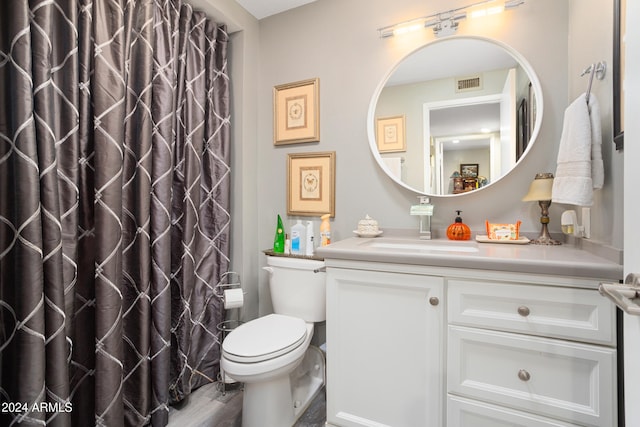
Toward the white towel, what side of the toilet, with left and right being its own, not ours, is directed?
left

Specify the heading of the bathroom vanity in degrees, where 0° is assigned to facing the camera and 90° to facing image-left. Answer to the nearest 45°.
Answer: approximately 0°

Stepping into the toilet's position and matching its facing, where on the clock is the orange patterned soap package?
The orange patterned soap package is roughly at 8 o'clock from the toilet.

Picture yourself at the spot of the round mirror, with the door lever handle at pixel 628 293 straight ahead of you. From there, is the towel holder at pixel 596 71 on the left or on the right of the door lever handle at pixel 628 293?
left

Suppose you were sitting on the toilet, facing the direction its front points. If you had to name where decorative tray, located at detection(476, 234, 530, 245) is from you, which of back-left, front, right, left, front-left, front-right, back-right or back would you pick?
back-left

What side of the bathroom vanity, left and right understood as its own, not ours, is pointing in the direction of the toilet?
right

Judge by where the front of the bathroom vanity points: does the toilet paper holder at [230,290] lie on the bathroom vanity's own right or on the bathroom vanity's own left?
on the bathroom vanity's own right

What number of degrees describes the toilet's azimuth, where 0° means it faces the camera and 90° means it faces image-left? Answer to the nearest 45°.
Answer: approximately 45°

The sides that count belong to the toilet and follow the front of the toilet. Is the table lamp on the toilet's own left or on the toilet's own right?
on the toilet's own left
